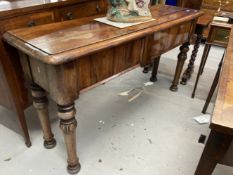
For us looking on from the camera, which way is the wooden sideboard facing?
facing the viewer and to the right of the viewer

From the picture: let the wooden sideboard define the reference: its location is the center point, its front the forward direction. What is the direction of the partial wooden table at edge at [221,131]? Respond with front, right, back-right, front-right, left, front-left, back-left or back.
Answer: front
